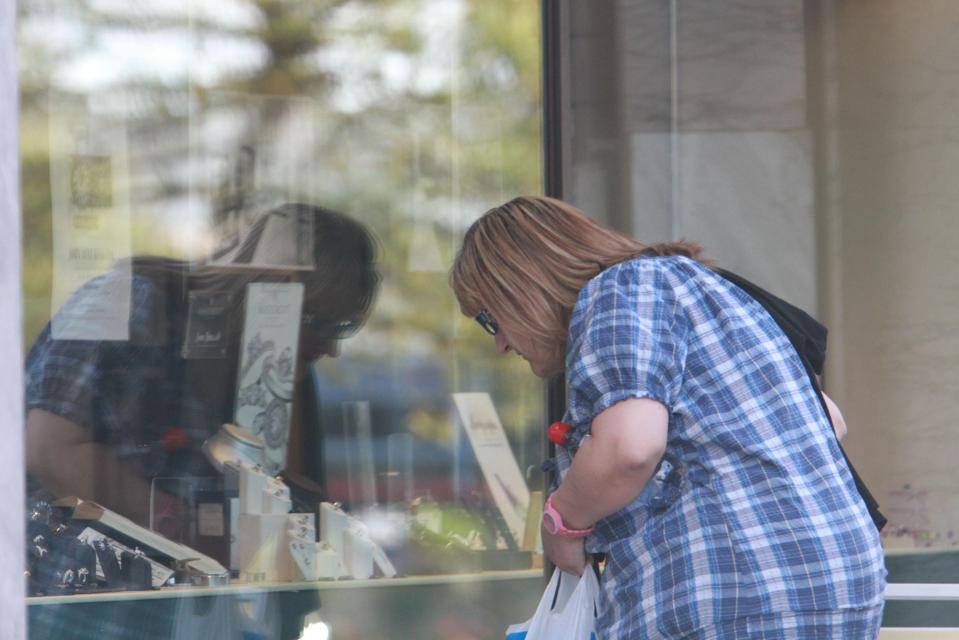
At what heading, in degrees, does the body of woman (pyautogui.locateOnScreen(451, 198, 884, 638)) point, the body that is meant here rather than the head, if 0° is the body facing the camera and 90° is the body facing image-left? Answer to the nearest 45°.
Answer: approximately 90°

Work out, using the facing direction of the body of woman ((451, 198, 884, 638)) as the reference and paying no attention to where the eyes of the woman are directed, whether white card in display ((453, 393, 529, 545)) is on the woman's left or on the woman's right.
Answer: on the woman's right

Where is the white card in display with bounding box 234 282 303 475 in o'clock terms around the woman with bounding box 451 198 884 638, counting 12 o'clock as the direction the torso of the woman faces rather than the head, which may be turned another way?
The white card in display is roughly at 12 o'clock from the woman.

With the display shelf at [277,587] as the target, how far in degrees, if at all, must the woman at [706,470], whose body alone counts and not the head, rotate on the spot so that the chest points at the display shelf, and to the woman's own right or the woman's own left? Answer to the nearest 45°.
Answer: approximately 45° to the woman's own right

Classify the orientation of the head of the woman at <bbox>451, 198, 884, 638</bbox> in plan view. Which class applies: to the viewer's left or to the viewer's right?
to the viewer's left
